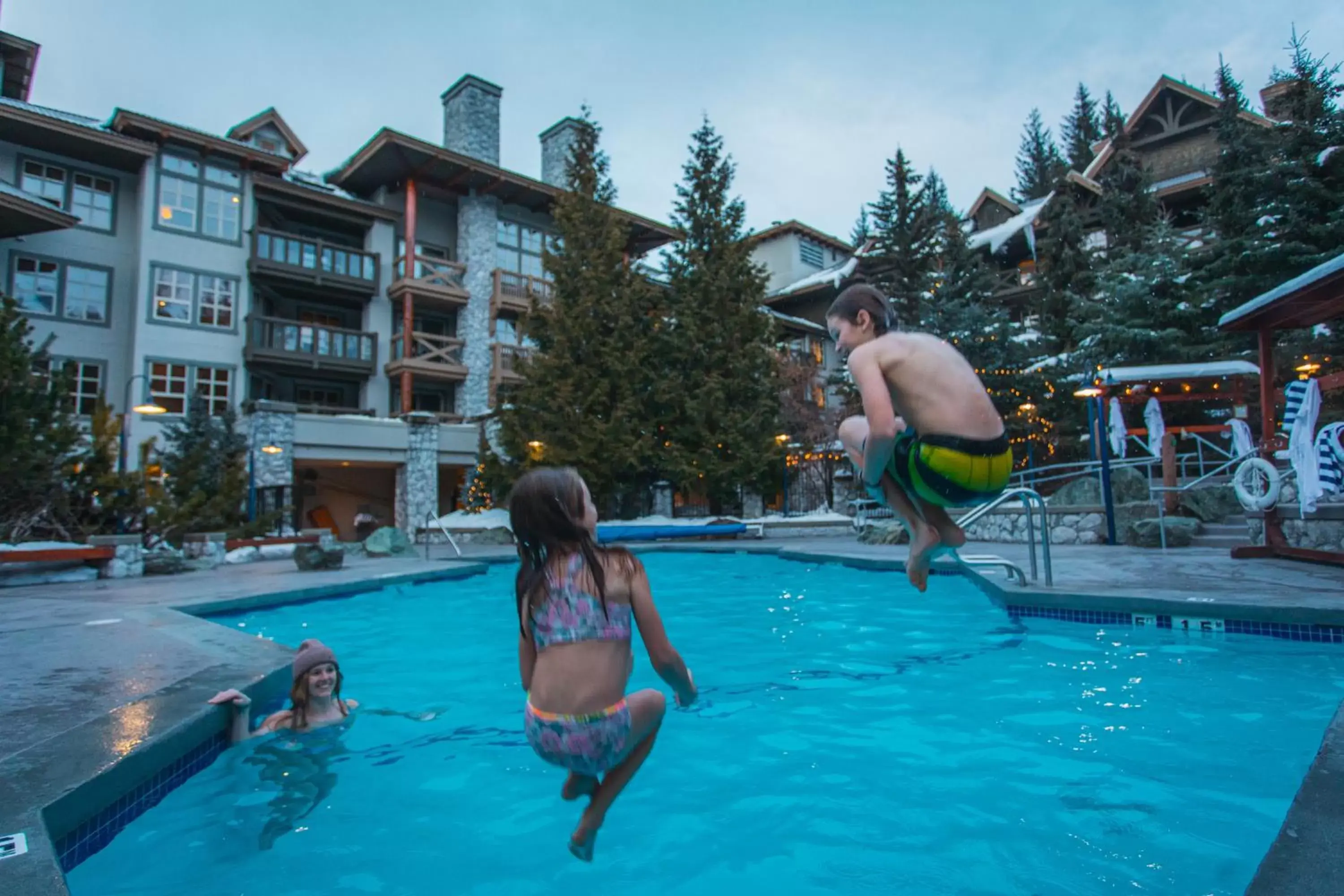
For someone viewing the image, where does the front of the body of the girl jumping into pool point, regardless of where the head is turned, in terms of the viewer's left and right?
facing away from the viewer and to the right of the viewer

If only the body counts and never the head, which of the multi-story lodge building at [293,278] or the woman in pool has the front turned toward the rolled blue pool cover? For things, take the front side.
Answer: the multi-story lodge building

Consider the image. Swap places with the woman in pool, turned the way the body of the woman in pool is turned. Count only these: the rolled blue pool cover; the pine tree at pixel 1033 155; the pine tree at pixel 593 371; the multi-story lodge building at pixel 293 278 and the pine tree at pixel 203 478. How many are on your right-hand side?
0

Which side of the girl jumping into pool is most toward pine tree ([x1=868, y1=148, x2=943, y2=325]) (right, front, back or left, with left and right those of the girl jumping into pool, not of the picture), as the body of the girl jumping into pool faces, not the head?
front

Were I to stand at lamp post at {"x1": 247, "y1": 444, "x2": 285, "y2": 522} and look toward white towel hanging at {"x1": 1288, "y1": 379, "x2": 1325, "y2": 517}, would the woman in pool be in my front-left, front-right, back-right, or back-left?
front-right

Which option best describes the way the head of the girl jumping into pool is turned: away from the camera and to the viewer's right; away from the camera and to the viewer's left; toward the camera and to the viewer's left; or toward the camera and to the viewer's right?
away from the camera and to the viewer's right

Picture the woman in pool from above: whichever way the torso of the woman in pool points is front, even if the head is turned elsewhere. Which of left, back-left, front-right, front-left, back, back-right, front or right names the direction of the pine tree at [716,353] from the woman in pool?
left

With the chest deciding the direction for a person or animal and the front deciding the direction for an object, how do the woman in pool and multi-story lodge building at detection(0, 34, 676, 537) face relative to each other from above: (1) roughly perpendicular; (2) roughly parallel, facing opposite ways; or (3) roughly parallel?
roughly parallel

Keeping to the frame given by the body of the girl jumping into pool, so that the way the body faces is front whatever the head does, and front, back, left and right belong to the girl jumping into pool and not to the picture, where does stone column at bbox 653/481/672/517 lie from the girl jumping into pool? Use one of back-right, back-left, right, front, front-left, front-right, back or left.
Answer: front-left

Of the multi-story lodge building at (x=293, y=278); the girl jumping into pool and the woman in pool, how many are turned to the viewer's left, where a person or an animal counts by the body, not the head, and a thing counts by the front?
0

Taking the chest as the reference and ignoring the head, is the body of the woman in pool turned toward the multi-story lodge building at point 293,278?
no

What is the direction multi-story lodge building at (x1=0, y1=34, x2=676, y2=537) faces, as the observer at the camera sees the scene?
facing the viewer and to the right of the viewer

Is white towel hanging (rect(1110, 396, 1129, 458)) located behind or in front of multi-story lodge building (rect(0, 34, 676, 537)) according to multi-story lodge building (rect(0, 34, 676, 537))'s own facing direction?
in front

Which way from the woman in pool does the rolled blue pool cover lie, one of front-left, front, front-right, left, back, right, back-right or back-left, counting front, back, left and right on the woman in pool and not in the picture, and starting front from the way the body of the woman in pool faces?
left
